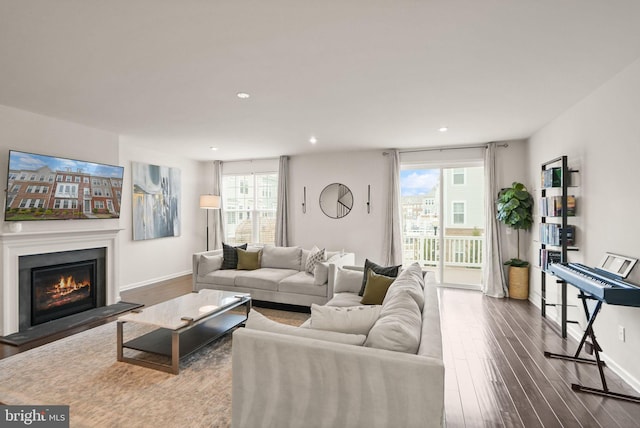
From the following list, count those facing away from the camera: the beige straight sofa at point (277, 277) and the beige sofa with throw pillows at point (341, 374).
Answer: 0

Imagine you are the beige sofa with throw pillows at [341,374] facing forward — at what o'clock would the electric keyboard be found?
The electric keyboard is roughly at 5 o'clock from the beige sofa with throw pillows.

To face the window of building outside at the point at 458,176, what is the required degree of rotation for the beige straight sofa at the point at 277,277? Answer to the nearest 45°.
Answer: approximately 135° to its left

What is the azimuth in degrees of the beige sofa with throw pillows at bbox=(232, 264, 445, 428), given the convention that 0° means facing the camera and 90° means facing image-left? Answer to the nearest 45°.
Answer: approximately 90°

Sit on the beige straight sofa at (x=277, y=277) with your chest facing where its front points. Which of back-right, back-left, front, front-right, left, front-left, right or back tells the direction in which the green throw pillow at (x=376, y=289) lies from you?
left

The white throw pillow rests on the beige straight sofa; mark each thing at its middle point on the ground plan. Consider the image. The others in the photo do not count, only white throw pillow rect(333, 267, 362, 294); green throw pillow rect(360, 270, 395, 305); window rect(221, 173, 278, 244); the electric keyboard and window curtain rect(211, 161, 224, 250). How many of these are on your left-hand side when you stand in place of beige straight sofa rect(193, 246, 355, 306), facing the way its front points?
3

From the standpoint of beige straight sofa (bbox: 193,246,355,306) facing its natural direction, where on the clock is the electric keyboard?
The electric keyboard is roughly at 9 o'clock from the beige straight sofa.

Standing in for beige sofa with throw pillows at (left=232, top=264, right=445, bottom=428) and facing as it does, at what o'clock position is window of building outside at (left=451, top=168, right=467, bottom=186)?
The window of building outside is roughly at 4 o'clock from the beige sofa with throw pillows.

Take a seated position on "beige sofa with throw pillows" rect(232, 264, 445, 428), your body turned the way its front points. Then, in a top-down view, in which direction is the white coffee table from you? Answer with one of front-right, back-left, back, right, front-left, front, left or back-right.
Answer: front-right

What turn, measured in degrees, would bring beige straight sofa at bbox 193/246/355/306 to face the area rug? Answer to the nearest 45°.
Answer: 0° — it already faces it

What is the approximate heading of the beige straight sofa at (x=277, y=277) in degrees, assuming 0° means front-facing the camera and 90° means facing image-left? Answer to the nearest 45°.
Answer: approximately 45°

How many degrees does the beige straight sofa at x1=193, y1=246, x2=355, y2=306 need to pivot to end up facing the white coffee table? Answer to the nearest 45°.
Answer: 0° — it already faces it

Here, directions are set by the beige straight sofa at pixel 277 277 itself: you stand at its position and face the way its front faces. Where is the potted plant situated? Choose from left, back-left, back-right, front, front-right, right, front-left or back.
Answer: back-left

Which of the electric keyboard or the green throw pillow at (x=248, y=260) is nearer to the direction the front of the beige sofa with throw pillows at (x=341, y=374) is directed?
the green throw pillow
